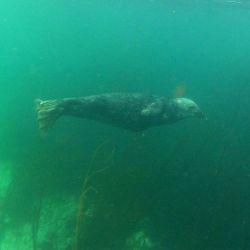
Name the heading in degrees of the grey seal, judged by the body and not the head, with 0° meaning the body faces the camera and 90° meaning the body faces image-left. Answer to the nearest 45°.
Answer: approximately 270°
